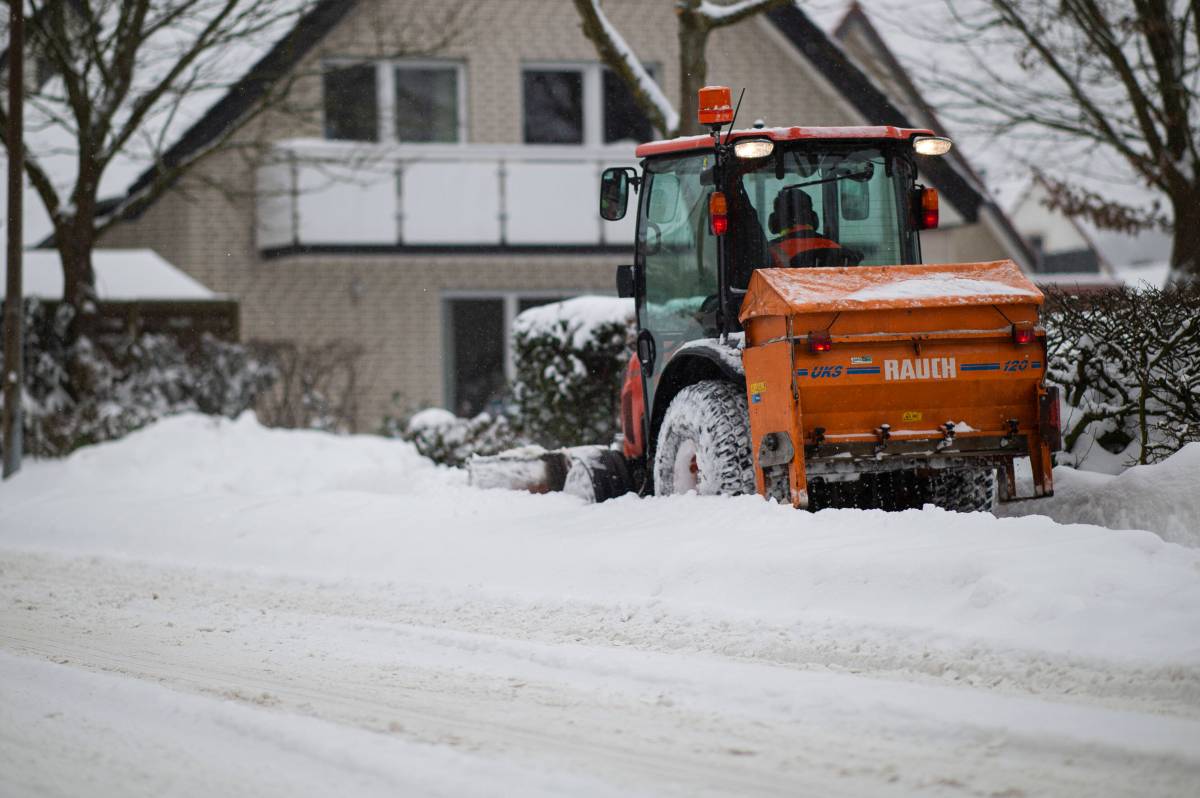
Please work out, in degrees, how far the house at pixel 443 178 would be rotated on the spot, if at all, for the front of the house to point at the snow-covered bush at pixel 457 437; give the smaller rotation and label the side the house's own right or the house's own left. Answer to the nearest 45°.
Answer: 0° — it already faces it

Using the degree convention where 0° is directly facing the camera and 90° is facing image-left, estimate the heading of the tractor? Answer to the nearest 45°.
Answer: approximately 135°

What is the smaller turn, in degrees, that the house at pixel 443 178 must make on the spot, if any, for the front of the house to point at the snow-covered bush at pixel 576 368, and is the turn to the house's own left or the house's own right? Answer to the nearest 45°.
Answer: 0° — it already faces it

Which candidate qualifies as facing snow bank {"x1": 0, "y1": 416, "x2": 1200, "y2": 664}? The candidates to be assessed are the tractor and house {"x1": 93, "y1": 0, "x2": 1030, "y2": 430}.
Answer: the house

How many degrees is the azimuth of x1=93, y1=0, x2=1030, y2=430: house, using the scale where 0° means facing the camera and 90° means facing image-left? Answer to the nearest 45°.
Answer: approximately 0°

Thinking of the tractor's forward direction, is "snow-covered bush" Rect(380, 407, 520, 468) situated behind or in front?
in front

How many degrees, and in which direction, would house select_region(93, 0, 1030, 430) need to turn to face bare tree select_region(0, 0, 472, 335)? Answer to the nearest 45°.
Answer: approximately 45° to its right

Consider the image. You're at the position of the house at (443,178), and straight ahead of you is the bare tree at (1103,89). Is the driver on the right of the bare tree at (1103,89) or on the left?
right

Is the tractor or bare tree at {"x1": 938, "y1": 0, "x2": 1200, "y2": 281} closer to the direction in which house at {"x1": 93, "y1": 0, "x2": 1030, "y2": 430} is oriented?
the tractor

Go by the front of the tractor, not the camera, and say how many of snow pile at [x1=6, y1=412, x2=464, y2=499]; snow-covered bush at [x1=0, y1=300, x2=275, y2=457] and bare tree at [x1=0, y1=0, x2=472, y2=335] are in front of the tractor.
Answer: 3

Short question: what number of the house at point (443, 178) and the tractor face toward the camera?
1

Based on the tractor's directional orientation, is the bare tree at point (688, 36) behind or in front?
in front

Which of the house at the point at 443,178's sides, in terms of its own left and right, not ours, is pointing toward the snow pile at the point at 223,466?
front
